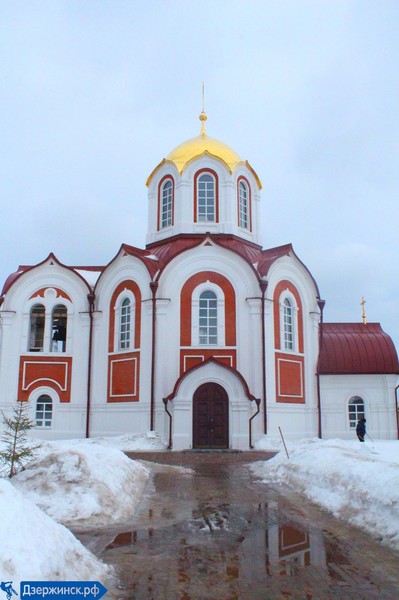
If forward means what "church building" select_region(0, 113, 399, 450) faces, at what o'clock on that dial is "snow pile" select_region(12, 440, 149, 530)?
The snow pile is roughly at 12 o'clock from the church building.

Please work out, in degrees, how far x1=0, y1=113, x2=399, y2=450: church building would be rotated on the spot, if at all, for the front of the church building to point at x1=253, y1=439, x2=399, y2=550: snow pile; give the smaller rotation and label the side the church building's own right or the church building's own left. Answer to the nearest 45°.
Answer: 0° — it already faces it

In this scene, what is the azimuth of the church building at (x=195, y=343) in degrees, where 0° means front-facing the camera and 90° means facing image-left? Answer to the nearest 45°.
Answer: approximately 0°
